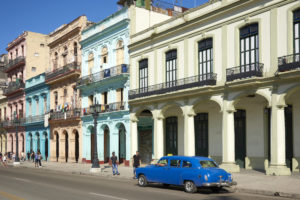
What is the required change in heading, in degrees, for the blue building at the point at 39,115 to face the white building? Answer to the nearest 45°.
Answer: approximately 45° to its left

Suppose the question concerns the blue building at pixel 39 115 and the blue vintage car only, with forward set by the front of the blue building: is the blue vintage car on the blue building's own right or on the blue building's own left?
on the blue building's own left

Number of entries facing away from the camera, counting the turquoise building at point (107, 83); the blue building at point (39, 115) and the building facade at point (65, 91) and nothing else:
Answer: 0

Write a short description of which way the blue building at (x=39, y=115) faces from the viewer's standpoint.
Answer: facing the viewer and to the left of the viewer

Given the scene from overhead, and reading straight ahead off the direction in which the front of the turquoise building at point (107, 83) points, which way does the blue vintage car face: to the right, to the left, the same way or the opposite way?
to the right

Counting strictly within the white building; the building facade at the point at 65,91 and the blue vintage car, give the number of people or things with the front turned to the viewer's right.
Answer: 0

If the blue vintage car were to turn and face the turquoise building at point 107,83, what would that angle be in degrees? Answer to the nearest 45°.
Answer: approximately 45° to its right

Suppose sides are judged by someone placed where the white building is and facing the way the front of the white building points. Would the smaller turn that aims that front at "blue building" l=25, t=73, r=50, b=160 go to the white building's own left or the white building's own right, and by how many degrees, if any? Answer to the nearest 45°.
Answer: approximately 90° to the white building's own right

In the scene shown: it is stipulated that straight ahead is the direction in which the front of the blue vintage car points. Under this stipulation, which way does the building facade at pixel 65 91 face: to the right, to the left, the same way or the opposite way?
to the left

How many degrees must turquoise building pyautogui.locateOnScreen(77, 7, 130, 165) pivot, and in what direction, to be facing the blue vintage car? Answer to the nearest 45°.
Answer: approximately 45° to its left

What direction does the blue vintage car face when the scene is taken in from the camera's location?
facing away from the viewer and to the left of the viewer
